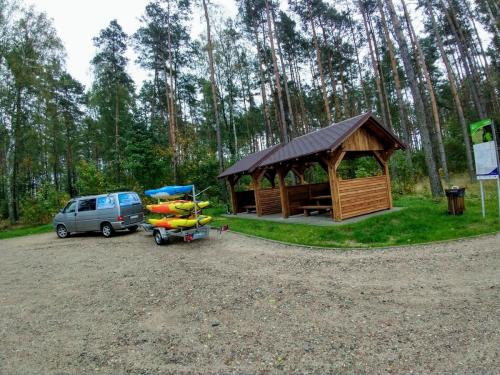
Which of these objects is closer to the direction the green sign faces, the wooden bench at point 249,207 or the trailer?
the trailer

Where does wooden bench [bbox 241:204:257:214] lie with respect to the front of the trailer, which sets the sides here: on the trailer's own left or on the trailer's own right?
on the trailer's own right

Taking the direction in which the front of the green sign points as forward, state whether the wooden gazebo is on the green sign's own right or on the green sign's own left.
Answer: on the green sign's own right

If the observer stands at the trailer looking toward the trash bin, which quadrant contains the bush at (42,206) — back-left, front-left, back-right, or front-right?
back-left

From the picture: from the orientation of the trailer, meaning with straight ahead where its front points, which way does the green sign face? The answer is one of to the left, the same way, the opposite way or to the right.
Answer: to the left

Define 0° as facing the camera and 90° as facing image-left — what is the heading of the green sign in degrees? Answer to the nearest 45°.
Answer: approximately 0°

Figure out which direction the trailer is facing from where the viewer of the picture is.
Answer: facing away from the viewer and to the left of the viewer

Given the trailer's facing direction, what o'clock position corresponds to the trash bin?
The trash bin is roughly at 5 o'clock from the trailer.

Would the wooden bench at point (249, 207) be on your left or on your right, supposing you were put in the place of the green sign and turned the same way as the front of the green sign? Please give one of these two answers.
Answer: on your right

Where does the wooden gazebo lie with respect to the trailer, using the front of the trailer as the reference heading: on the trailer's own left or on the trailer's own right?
on the trailer's own right

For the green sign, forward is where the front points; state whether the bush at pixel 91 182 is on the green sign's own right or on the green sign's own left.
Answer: on the green sign's own right

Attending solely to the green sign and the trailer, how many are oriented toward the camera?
1
